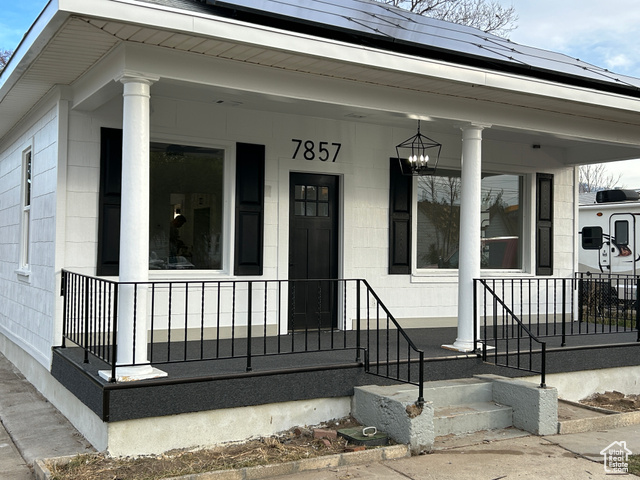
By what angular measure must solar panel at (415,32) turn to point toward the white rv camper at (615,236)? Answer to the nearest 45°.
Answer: approximately 90° to its left

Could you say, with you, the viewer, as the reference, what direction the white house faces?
facing the viewer and to the right of the viewer

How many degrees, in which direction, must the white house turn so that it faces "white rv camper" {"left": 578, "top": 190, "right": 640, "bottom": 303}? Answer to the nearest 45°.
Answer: approximately 90° to its left
